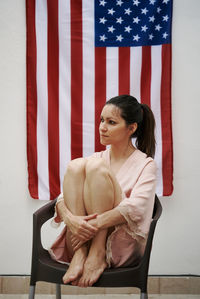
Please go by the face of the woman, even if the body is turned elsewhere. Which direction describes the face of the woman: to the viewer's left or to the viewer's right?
to the viewer's left

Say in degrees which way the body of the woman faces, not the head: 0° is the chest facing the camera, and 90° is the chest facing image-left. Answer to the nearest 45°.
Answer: approximately 45°
